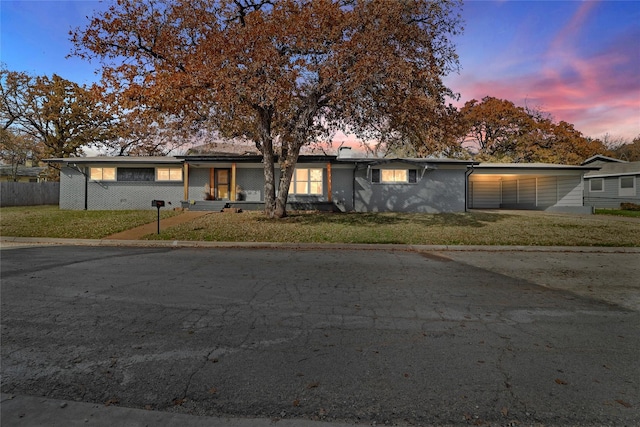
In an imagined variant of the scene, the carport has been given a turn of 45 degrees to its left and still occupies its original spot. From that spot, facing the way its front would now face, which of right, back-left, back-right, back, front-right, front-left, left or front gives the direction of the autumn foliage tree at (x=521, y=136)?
back-left

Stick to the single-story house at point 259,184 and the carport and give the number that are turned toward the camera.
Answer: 2

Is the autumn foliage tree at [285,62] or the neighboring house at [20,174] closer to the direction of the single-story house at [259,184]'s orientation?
the autumn foliage tree

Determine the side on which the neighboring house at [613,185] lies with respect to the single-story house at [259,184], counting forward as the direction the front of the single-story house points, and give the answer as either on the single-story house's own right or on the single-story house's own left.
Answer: on the single-story house's own left

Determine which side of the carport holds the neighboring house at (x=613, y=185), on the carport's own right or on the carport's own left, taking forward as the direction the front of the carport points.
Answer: on the carport's own left

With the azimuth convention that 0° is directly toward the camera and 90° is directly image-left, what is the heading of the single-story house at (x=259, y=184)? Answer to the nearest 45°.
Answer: approximately 0°

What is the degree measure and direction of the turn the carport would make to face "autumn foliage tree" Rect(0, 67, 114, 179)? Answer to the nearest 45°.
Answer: approximately 90° to its right

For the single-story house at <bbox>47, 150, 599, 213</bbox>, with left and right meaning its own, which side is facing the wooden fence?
right
